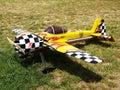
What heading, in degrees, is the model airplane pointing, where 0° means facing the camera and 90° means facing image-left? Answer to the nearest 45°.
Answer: approximately 45°
